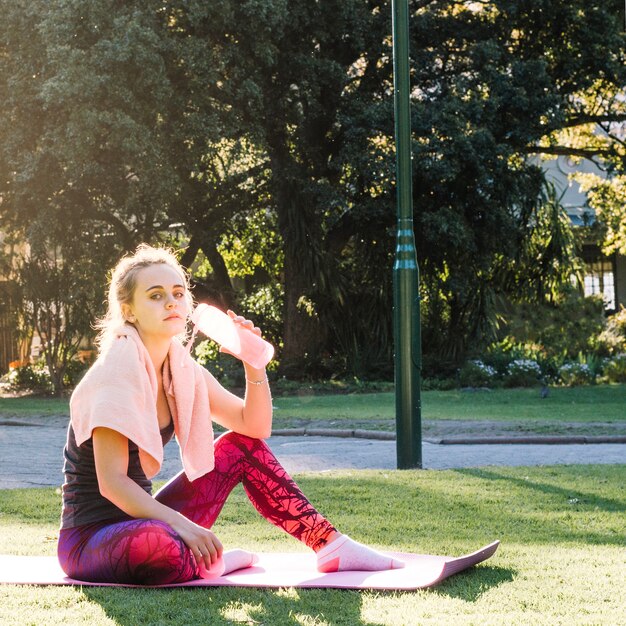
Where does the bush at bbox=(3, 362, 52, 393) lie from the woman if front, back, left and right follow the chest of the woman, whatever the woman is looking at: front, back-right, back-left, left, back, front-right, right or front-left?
back-left

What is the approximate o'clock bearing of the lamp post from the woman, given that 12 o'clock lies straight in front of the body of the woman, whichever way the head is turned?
The lamp post is roughly at 8 o'clock from the woman.

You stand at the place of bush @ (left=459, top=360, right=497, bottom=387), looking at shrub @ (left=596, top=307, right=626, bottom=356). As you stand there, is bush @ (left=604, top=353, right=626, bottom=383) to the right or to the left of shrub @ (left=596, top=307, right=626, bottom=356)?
right

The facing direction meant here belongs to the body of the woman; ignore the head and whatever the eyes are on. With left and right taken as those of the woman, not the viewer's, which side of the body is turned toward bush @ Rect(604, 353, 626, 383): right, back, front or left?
left

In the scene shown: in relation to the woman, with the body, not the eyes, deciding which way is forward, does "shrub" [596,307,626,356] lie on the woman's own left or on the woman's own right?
on the woman's own left

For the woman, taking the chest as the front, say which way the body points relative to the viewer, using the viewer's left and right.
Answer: facing the viewer and to the right of the viewer

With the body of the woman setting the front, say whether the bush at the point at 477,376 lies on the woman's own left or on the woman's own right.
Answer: on the woman's own left

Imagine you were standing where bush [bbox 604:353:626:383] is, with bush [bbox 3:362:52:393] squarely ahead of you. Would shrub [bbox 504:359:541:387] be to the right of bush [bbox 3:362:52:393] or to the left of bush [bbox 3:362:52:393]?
left

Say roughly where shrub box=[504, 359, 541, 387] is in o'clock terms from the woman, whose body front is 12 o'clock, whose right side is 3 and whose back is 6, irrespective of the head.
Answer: The shrub is roughly at 8 o'clock from the woman.

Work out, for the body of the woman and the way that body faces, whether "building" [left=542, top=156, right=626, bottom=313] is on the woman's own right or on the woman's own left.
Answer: on the woman's own left

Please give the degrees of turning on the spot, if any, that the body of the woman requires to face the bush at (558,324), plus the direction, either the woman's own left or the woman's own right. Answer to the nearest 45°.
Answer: approximately 135° to the woman's own left
